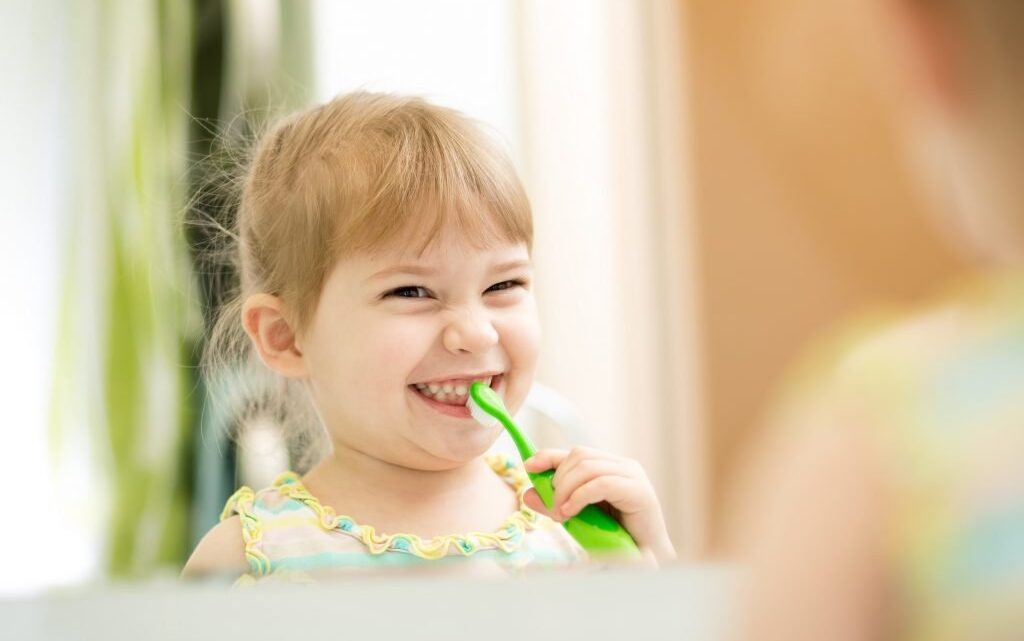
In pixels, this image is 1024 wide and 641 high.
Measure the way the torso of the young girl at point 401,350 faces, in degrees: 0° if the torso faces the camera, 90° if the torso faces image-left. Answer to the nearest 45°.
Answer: approximately 315°
